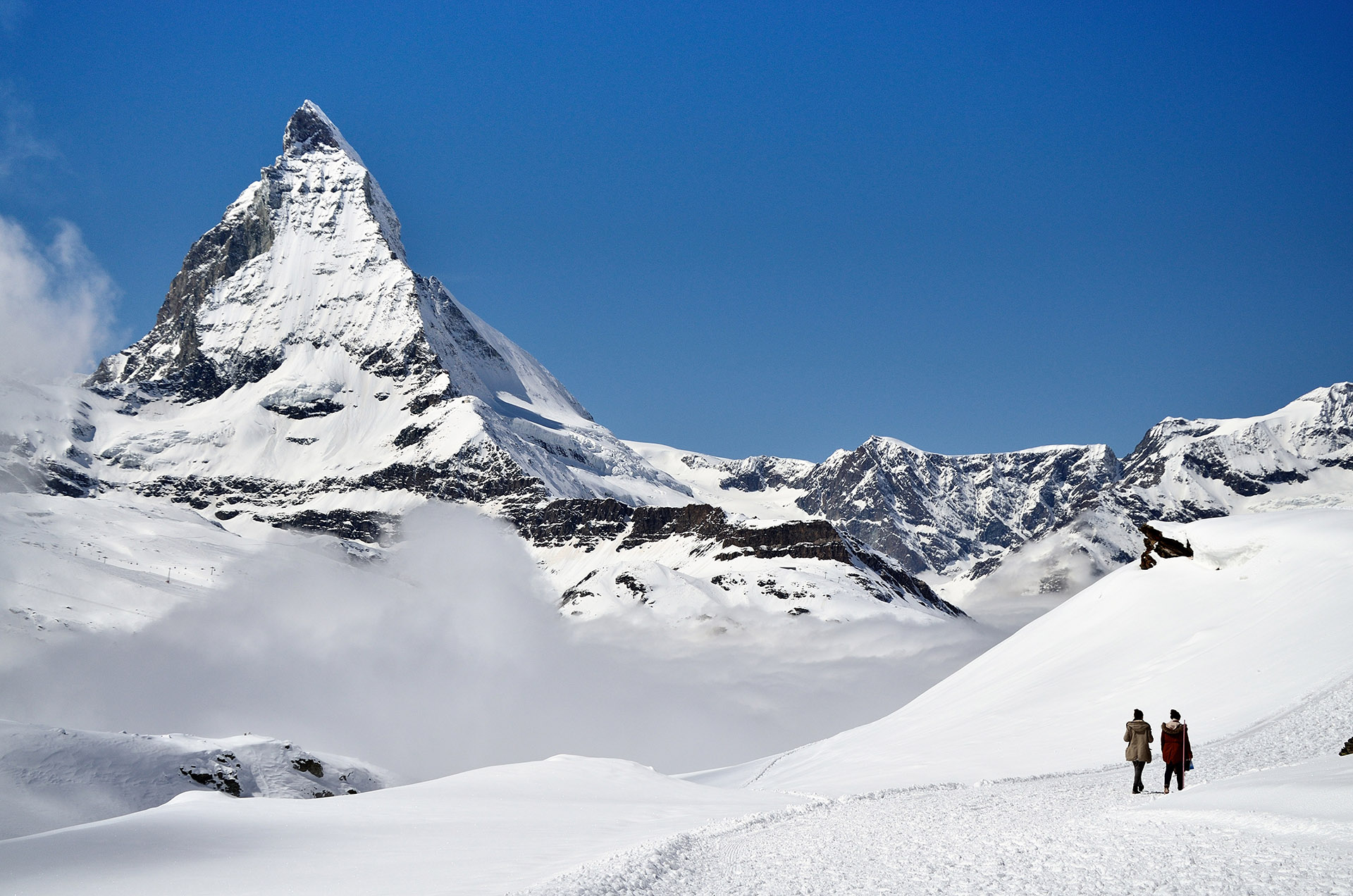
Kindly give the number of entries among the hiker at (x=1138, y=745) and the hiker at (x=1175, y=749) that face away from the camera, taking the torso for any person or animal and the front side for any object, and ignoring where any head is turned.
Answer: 2

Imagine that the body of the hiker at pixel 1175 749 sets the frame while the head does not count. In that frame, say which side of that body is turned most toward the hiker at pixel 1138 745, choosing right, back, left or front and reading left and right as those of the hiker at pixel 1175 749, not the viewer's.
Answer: left

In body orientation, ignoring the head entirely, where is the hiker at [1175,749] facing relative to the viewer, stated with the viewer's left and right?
facing away from the viewer

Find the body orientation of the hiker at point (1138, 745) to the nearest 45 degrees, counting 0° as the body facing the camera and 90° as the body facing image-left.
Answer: approximately 180°
